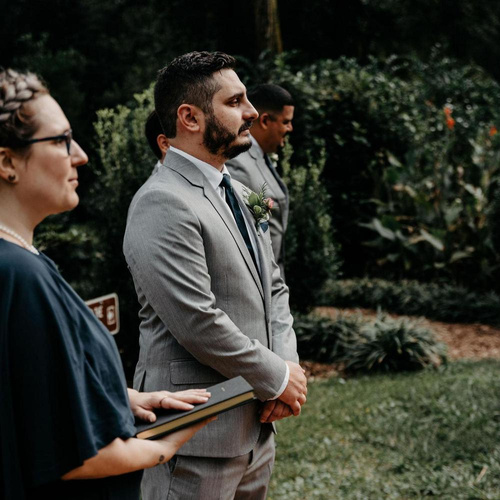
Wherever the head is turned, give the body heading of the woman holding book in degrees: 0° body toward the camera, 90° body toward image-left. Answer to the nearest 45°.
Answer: approximately 270°

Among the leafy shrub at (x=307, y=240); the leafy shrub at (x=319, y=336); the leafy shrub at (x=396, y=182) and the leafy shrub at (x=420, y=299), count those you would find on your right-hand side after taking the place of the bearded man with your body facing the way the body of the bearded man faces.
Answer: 0

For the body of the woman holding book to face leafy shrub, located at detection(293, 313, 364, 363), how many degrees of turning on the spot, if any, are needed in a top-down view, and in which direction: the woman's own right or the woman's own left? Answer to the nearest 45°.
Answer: approximately 45° to the woman's own left

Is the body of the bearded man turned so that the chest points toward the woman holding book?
no

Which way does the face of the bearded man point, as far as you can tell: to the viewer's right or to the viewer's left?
to the viewer's right

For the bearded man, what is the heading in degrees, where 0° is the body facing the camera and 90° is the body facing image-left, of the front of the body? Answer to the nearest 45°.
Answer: approximately 315°

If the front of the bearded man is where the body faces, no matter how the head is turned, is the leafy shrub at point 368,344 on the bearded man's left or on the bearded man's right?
on the bearded man's left

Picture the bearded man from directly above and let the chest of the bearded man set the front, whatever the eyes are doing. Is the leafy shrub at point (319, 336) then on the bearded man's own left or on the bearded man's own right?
on the bearded man's own left

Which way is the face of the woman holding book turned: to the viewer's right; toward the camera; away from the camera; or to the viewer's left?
to the viewer's right

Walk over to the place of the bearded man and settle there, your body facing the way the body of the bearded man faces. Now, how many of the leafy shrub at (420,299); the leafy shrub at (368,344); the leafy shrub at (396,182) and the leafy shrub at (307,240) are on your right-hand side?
0

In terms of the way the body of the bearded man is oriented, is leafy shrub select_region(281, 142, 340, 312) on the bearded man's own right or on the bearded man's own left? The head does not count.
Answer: on the bearded man's own left

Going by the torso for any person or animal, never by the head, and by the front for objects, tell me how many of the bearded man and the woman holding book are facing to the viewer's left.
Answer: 0

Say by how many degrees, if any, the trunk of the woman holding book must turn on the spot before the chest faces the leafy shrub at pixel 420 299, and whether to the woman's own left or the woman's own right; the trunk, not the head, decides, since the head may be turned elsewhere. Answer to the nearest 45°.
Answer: approximately 45° to the woman's own left
